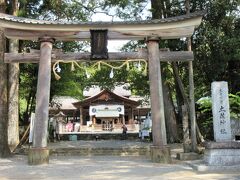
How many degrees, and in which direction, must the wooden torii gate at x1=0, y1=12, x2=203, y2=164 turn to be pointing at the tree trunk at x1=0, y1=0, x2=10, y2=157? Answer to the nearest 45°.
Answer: approximately 135° to its right

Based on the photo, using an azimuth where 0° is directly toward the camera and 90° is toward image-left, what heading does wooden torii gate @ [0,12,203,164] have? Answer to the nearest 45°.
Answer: approximately 0°

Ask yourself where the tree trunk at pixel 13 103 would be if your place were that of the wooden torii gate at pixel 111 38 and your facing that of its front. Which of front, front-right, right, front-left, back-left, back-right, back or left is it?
back-right
